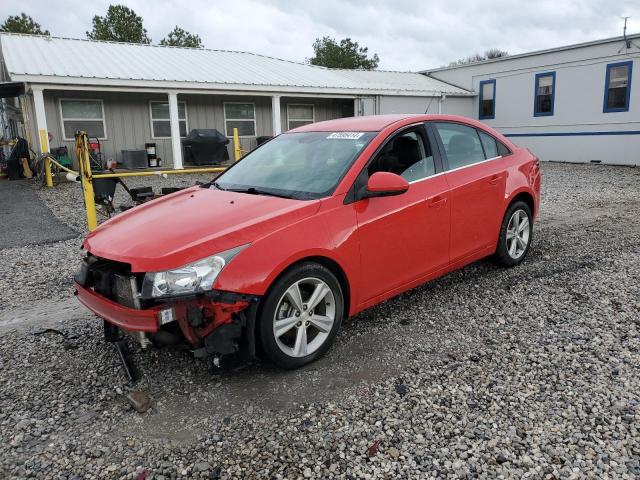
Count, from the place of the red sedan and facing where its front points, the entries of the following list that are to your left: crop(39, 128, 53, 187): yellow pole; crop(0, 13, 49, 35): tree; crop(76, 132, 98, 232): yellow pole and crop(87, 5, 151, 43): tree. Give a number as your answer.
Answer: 0

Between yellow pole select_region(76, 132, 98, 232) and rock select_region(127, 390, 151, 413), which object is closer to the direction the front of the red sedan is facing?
the rock

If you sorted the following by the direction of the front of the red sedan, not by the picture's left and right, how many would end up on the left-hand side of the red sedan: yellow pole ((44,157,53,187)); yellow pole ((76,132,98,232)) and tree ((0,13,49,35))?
0

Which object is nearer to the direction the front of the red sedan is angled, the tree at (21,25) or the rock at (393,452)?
the rock

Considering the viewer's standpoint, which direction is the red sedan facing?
facing the viewer and to the left of the viewer

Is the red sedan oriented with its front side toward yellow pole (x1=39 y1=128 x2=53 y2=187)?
no

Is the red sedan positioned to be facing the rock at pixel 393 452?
no

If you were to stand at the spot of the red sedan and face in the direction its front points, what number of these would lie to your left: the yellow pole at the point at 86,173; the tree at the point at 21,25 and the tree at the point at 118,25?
0

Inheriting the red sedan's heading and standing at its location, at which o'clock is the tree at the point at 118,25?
The tree is roughly at 4 o'clock from the red sedan.

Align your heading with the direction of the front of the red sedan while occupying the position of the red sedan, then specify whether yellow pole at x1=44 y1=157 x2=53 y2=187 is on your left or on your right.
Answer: on your right

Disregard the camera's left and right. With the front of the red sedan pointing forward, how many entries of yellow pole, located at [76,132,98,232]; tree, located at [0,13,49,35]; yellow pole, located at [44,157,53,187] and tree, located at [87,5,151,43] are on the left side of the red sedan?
0

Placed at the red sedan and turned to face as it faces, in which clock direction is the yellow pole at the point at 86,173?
The yellow pole is roughly at 3 o'clock from the red sedan.

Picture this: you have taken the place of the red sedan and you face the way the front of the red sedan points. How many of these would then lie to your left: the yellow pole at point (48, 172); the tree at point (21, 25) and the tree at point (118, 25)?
0

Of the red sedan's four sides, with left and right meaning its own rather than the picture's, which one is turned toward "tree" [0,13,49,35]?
right

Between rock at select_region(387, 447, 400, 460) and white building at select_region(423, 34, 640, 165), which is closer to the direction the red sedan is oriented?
the rock
